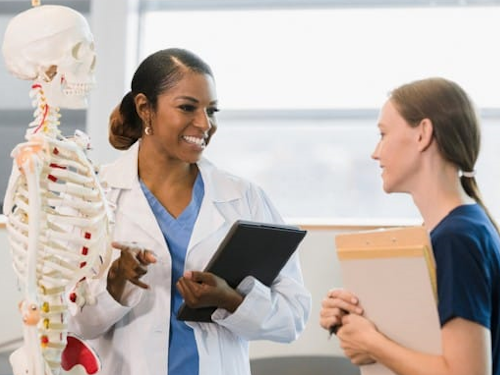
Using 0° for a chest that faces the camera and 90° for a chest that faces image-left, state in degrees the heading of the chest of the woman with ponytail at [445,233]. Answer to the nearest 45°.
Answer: approximately 90°

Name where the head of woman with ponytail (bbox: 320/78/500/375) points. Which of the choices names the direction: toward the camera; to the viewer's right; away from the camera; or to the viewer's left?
to the viewer's left

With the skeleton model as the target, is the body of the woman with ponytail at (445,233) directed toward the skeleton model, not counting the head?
yes

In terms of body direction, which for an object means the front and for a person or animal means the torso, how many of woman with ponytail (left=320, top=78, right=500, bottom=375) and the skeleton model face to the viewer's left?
1

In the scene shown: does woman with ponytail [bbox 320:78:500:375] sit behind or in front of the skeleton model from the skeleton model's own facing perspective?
in front

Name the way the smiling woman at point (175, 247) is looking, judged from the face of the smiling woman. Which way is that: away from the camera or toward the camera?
toward the camera

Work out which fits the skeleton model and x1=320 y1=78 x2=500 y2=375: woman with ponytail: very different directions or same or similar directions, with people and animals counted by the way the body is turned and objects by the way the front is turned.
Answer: very different directions

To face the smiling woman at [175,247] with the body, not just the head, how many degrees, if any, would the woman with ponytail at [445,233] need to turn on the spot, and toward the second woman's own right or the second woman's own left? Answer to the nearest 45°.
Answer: approximately 45° to the second woman's own right
